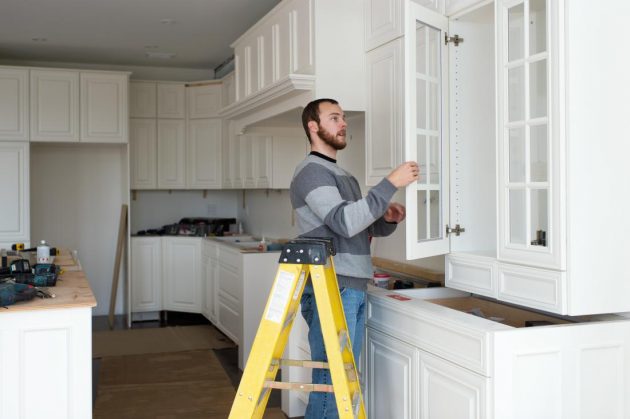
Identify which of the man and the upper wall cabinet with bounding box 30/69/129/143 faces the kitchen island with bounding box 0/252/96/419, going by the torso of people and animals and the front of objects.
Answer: the upper wall cabinet

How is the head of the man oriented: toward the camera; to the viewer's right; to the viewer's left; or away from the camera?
to the viewer's right

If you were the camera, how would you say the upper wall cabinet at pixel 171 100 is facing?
facing the viewer

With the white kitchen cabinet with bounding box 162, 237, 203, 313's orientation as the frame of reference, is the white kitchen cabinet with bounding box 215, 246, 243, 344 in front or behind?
in front

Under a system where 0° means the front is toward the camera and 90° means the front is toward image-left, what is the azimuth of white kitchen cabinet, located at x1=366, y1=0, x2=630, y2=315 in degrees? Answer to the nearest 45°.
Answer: approximately 45°

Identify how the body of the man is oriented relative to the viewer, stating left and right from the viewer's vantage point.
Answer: facing to the right of the viewer

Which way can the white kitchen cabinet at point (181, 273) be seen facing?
toward the camera

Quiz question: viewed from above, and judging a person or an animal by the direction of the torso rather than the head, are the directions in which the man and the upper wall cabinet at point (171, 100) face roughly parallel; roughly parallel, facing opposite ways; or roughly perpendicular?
roughly perpendicular

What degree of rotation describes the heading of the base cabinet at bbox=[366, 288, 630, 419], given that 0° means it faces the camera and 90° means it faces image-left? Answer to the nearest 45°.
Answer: approximately 45°

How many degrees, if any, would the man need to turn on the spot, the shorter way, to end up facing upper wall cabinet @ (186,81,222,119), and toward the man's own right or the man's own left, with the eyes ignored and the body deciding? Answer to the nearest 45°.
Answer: approximately 90° to the man's own left

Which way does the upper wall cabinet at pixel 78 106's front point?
toward the camera

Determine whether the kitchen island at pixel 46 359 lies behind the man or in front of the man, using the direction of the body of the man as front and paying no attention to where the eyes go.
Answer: behind

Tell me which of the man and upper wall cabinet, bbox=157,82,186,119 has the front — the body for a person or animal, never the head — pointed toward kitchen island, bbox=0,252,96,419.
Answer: the upper wall cabinet

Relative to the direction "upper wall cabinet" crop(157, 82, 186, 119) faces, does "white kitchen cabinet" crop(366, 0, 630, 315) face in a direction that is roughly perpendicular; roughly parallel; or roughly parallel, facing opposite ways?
roughly perpendicular

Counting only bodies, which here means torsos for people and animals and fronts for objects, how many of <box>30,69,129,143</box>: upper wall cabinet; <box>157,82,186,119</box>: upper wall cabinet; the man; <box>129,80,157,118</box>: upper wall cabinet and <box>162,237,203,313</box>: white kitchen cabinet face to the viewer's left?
0
